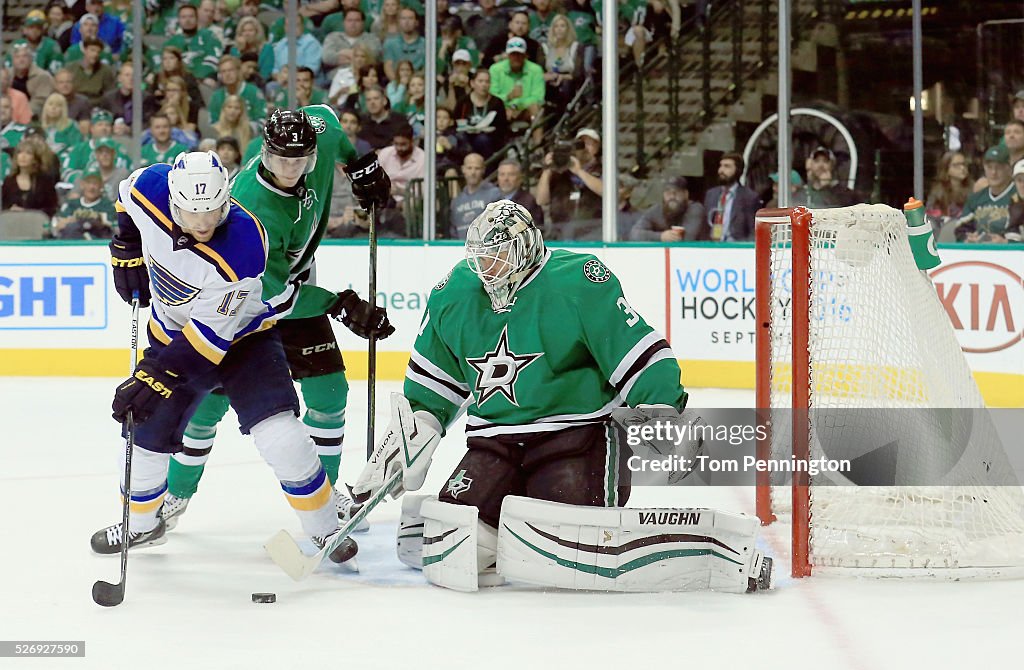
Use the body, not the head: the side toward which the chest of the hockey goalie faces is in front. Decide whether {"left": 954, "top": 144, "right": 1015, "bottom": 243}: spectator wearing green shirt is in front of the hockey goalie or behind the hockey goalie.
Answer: behind

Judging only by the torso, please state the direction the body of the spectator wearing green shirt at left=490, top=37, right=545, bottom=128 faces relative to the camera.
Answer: toward the camera

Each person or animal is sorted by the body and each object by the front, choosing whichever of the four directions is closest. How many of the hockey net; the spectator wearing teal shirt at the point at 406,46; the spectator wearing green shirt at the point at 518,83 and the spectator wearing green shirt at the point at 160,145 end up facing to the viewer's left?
1

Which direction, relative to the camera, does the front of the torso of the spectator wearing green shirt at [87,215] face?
toward the camera

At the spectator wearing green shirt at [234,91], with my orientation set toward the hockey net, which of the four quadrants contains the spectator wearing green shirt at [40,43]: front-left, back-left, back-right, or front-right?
back-right

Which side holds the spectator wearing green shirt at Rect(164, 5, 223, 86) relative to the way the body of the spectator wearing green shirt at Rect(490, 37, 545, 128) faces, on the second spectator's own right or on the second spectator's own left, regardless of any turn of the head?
on the second spectator's own right

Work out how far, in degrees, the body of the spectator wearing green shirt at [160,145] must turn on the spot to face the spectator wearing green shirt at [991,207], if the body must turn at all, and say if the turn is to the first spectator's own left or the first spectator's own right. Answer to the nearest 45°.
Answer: approximately 45° to the first spectator's own left

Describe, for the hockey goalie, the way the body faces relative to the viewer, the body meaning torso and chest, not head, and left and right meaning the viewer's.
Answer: facing the viewer and to the left of the viewer

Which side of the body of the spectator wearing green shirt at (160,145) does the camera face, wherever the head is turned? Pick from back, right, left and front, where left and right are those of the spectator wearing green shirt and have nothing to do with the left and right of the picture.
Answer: front

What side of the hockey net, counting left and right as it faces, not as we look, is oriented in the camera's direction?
left

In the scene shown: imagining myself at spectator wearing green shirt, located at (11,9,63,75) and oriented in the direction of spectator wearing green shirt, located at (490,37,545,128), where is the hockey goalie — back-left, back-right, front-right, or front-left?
front-right

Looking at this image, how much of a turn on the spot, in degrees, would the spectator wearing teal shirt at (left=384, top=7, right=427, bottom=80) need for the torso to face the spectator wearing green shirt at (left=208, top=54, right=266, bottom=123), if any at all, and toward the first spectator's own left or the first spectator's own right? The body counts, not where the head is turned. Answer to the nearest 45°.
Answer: approximately 90° to the first spectator's own right
